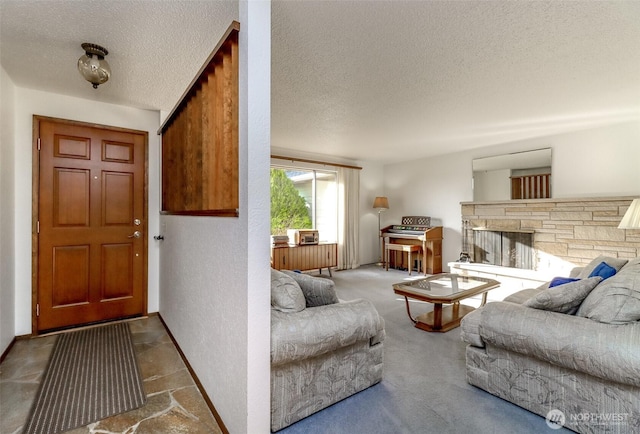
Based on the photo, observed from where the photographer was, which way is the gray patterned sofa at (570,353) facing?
facing away from the viewer and to the left of the viewer

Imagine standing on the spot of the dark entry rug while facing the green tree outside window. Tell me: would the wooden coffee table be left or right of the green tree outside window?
right

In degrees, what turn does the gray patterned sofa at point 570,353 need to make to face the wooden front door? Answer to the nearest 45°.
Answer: approximately 45° to its left

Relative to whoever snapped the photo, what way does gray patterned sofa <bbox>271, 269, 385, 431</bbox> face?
facing away from the viewer and to the right of the viewer

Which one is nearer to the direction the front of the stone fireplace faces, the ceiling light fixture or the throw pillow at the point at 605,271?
the ceiling light fixture

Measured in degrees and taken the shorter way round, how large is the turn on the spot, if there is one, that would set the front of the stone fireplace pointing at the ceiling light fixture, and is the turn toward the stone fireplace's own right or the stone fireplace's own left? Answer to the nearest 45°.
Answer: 0° — it already faces it

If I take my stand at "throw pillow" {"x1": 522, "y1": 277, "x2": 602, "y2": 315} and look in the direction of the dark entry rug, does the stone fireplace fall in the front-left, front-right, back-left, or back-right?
back-right

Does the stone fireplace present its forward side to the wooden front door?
yes

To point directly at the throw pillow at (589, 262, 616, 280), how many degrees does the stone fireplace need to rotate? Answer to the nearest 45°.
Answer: approximately 45° to its left

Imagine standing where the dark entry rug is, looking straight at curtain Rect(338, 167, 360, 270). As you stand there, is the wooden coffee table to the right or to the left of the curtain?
right

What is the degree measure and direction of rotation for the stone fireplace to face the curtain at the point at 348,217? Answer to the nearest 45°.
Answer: approximately 45° to its right
